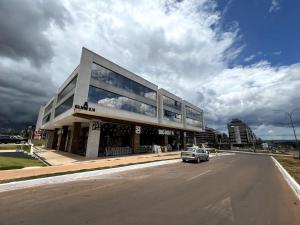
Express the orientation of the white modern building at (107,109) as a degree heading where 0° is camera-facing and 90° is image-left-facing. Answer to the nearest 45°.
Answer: approximately 315°

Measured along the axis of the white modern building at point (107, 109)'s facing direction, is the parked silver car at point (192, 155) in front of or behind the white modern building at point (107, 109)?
in front
